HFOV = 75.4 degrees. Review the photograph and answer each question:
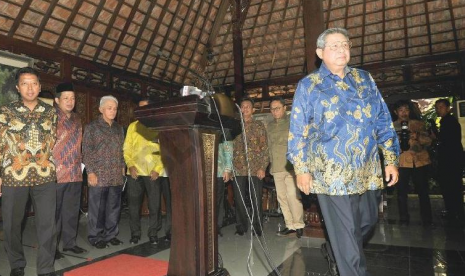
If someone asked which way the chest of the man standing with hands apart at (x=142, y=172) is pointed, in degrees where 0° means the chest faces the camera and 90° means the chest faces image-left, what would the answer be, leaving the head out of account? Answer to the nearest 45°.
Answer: approximately 0°

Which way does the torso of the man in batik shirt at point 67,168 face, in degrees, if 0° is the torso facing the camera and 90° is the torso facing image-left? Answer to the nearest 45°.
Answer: approximately 315°

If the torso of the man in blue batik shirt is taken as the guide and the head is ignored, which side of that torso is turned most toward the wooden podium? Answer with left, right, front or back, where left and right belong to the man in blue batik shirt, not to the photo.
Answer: right

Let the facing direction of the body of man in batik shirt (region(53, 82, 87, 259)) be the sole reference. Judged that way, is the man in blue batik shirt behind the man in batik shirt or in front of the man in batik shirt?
in front

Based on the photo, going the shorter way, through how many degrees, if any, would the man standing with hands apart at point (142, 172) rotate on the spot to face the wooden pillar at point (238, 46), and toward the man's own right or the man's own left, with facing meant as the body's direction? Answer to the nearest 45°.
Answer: approximately 135° to the man's own left
